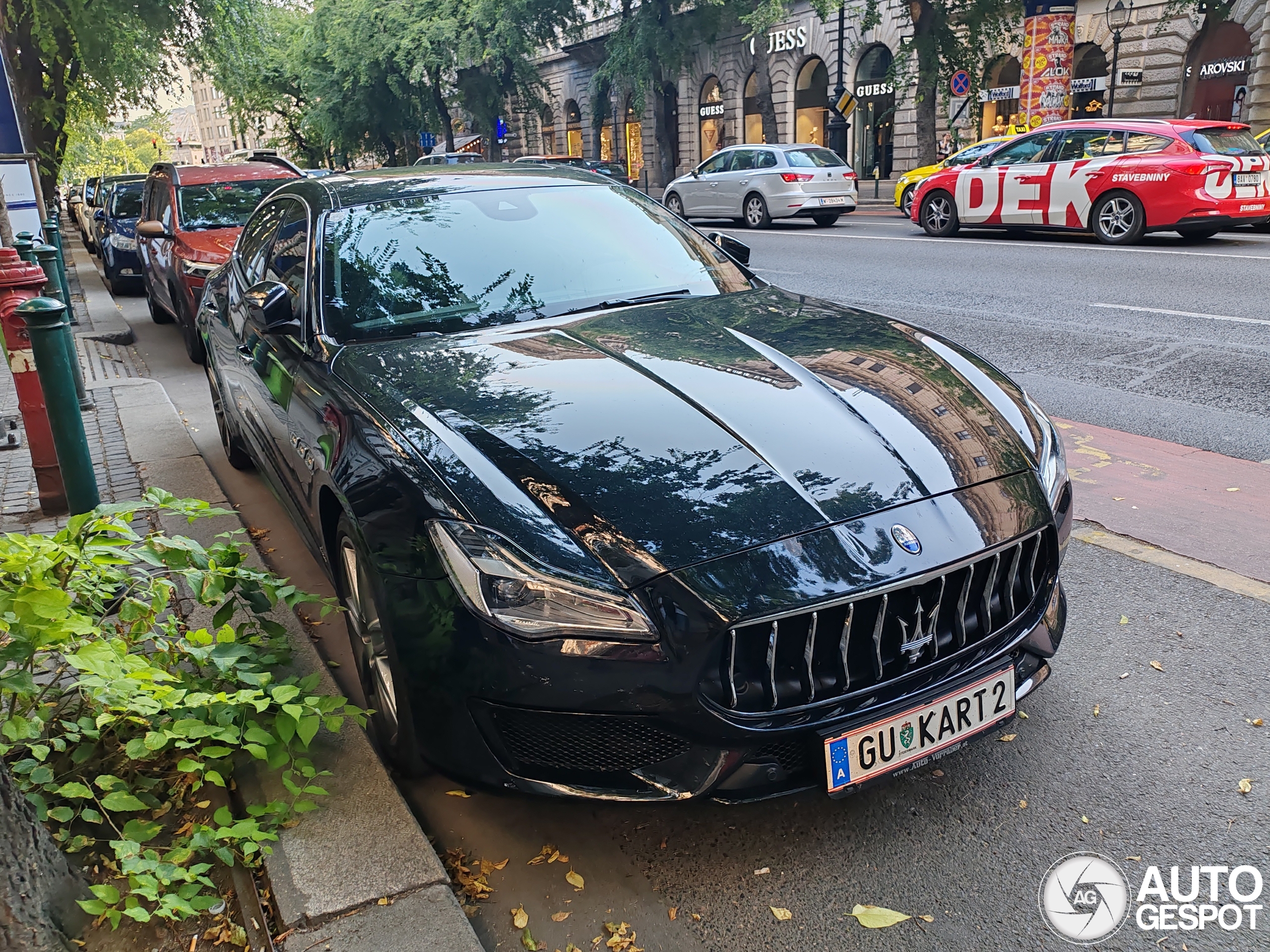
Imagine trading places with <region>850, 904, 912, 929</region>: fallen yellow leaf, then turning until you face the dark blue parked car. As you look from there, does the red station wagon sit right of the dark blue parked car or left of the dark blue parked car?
right

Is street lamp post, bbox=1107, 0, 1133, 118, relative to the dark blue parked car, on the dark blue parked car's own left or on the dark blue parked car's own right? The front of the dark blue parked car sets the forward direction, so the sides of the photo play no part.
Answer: on the dark blue parked car's own left

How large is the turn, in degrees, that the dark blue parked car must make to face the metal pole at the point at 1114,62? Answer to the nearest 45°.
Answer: approximately 45° to its left

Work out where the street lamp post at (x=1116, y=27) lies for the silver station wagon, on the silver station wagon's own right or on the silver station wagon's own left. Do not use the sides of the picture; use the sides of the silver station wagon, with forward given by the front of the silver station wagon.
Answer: on the silver station wagon's own right

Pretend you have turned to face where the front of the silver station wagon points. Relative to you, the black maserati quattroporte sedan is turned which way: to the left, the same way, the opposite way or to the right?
the opposite way

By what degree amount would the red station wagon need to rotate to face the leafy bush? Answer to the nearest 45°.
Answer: approximately 135° to its left

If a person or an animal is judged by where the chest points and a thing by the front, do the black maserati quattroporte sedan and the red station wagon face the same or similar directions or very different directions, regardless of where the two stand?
very different directions

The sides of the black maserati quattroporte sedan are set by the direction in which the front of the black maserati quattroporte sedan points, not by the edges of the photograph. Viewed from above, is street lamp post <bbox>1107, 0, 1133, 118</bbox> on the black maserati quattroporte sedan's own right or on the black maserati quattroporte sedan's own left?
on the black maserati quattroporte sedan's own left

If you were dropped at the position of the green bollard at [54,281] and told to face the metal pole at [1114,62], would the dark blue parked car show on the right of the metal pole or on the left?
left

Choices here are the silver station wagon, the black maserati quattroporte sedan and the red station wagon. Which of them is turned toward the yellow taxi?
the red station wagon

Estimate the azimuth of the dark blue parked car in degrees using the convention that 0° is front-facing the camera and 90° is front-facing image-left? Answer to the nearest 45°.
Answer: approximately 315°

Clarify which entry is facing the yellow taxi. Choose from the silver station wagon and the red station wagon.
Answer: the red station wagon

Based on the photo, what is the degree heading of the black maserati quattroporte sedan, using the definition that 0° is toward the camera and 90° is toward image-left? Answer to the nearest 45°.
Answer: approximately 315°
